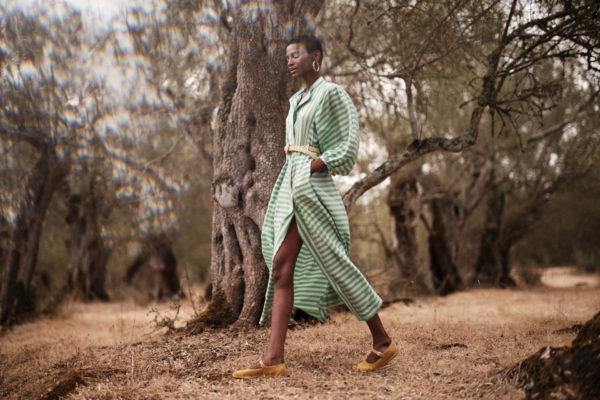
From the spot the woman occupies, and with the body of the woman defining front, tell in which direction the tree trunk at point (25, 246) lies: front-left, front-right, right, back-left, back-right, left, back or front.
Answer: right

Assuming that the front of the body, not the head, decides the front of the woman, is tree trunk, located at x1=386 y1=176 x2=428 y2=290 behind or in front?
behind
